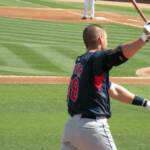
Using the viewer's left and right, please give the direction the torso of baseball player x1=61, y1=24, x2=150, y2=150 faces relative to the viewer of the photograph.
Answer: facing away from the viewer and to the right of the viewer

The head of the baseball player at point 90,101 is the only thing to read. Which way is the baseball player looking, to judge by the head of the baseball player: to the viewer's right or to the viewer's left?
to the viewer's right
